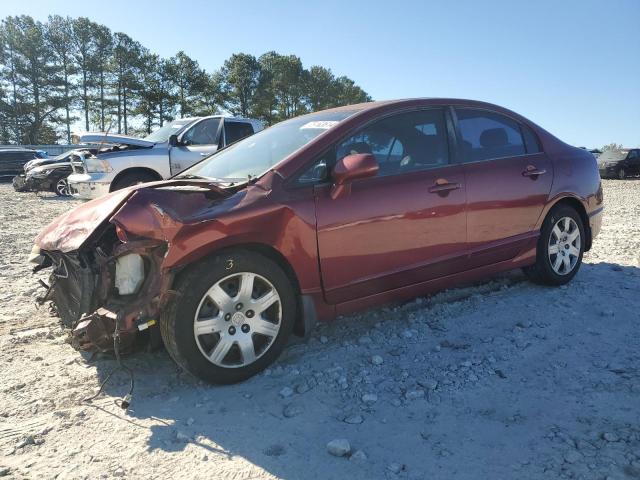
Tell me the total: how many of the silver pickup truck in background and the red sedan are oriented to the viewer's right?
0

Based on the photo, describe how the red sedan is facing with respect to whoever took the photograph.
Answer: facing the viewer and to the left of the viewer

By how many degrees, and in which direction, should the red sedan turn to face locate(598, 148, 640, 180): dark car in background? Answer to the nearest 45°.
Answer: approximately 180°

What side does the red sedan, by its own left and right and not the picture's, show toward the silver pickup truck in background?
right

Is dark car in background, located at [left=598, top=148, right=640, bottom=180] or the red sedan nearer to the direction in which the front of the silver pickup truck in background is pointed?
the red sedan

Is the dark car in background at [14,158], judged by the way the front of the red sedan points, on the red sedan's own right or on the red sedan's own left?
on the red sedan's own right

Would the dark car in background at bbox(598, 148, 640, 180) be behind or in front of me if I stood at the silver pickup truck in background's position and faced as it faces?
behind

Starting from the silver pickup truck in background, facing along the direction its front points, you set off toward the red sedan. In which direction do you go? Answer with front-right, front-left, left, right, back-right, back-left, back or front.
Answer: front-left
